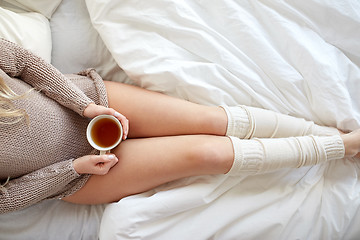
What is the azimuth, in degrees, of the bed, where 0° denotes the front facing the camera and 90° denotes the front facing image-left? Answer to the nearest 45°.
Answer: approximately 270°
